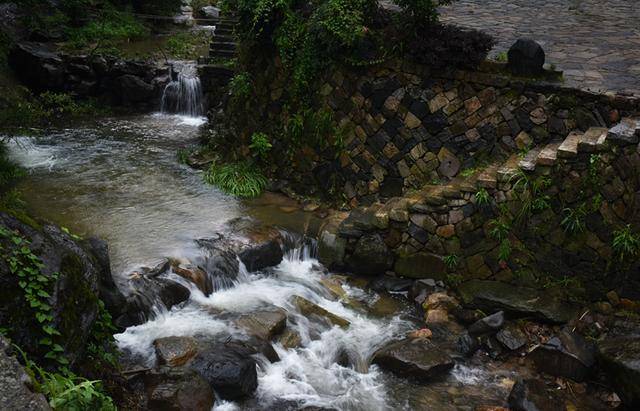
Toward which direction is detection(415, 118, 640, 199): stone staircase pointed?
to the viewer's left

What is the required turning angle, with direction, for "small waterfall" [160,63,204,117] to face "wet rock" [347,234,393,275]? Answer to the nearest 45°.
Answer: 0° — it already faces it

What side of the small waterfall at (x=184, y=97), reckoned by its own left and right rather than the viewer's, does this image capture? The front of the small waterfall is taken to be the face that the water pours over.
front

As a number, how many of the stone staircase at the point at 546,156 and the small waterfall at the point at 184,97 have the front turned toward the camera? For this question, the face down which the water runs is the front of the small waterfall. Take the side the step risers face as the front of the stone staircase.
1

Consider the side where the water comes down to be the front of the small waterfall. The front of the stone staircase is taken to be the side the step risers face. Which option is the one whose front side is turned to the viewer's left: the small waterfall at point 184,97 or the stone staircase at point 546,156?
the stone staircase

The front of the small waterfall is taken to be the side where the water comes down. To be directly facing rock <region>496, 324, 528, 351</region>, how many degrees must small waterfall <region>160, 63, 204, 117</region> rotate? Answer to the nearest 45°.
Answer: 0° — it already faces it

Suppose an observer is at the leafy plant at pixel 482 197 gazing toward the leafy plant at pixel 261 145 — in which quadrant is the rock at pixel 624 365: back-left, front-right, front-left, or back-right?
back-left

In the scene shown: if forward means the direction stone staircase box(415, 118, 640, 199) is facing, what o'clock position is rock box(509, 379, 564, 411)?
The rock is roughly at 9 o'clock from the stone staircase.

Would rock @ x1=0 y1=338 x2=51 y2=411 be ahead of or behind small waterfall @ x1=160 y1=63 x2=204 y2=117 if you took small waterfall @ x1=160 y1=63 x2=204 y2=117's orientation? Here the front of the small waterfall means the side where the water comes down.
ahead

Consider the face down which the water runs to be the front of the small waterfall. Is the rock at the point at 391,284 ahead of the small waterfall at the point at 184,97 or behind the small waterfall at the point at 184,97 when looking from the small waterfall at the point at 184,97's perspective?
ahead

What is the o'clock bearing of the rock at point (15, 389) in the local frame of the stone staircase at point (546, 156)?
The rock is roughly at 10 o'clock from the stone staircase.

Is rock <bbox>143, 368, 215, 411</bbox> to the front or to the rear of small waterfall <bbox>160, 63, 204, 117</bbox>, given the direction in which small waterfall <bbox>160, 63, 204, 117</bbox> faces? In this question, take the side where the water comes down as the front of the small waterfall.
to the front

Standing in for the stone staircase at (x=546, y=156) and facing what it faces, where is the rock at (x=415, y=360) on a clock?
The rock is roughly at 10 o'clock from the stone staircase.

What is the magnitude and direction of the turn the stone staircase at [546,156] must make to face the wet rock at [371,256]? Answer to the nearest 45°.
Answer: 0° — it already faces it

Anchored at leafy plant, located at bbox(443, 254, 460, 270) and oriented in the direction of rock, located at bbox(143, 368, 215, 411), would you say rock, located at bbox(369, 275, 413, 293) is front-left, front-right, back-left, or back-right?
front-right

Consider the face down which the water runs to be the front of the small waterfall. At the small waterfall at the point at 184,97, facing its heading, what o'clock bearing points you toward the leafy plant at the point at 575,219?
The leafy plant is roughly at 11 o'clock from the small waterfall.
